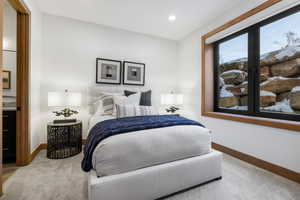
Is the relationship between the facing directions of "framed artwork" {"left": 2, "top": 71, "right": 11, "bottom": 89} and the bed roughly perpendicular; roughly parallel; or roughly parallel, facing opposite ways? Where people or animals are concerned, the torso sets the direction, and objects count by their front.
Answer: roughly parallel

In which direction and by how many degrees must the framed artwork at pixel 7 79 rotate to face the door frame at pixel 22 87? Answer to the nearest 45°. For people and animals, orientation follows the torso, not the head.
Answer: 0° — it already faces it

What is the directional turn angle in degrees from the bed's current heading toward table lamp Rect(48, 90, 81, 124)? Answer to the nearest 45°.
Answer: approximately 180°

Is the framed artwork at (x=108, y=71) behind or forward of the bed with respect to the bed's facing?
behind

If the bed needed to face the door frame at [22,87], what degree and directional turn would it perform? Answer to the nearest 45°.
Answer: approximately 135° to its right

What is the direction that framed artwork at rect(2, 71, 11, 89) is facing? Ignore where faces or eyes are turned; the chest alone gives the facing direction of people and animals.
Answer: toward the camera

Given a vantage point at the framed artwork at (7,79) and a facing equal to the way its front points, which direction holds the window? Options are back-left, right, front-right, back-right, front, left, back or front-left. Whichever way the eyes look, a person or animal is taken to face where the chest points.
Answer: front-left

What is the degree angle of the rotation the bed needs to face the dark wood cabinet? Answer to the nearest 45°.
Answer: approximately 135° to its right

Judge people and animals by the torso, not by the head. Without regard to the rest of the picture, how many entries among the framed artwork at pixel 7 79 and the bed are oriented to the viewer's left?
0

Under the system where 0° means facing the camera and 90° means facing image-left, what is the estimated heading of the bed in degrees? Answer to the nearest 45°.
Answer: approximately 315°
